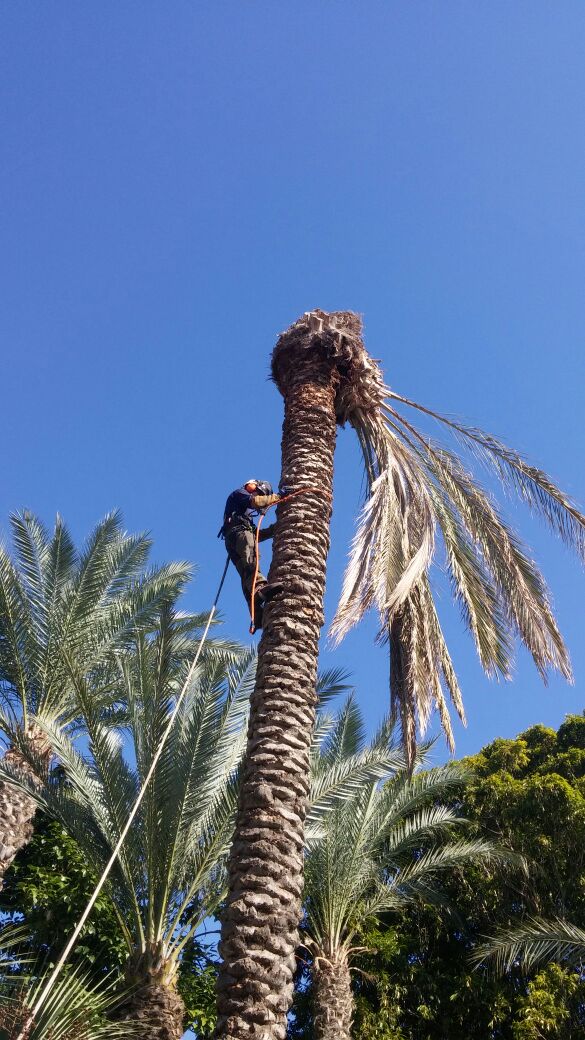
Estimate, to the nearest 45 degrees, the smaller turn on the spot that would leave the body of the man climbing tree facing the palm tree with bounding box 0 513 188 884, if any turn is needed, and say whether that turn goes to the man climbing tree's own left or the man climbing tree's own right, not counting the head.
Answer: approximately 135° to the man climbing tree's own left

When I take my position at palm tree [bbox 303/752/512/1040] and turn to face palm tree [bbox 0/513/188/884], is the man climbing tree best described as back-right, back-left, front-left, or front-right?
front-left

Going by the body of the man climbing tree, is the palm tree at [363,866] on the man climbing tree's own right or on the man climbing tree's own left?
on the man climbing tree's own left

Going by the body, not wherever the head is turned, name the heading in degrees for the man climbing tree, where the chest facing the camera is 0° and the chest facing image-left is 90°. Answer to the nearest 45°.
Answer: approximately 270°
